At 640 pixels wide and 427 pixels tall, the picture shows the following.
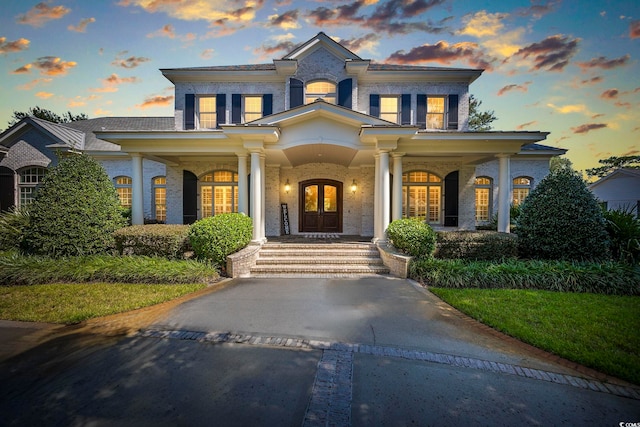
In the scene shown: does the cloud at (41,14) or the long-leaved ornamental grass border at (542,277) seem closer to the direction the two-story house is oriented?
the long-leaved ornamental grass border

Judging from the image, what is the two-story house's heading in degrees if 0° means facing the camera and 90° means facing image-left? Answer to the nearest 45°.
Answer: approximately 0°

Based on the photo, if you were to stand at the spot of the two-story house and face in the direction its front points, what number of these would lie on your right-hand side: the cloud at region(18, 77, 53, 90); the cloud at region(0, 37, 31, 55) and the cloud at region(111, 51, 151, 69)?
3

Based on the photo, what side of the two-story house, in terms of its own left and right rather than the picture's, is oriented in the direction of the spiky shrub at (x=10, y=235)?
right

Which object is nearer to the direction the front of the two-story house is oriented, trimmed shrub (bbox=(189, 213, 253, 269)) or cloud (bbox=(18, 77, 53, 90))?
the trimmed shrub

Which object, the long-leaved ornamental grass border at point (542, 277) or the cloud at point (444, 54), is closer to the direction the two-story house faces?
the long-leaved ornamental grass border

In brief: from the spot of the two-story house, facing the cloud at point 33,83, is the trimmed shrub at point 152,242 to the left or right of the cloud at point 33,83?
left

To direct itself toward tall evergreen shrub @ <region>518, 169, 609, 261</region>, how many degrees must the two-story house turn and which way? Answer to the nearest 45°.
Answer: approximately 45° to its left

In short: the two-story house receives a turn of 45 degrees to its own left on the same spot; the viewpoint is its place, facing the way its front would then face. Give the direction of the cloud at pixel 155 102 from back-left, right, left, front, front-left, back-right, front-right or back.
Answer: back

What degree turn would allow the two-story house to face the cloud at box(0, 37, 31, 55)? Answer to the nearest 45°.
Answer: approximately 90° to its right

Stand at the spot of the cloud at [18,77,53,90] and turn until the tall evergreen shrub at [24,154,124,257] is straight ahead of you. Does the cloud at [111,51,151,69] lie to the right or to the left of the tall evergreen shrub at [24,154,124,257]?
left

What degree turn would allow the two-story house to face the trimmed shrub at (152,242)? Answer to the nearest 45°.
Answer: approximately 45° to its right

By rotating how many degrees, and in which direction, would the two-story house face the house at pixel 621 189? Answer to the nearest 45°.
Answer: approximately 90° to its left

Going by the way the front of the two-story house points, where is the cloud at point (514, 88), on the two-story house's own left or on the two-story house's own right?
on the two-story house's own left
